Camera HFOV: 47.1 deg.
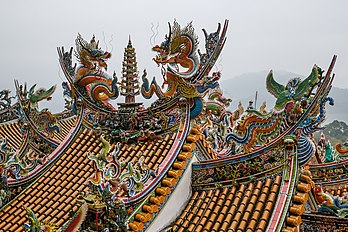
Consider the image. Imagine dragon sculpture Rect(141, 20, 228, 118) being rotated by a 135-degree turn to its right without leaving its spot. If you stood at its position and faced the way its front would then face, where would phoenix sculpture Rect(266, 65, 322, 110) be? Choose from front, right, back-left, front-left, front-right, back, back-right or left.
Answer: right

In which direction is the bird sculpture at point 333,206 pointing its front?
to the viewer's left

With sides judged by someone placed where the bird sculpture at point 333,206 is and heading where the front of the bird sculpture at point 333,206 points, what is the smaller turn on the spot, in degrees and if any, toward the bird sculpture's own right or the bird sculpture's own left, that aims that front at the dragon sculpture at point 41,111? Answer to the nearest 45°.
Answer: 0° — it already faces it

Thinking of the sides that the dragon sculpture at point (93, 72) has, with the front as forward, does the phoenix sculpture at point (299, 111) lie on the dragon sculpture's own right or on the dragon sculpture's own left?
on the dragon sculpture's own right

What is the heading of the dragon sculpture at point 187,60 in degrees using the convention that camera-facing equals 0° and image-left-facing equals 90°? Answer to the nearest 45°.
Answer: approximately 90°

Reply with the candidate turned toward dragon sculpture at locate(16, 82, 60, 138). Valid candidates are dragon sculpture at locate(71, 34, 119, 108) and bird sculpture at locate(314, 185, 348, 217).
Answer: bird sculpture at locate(314, 185, 348, 217)

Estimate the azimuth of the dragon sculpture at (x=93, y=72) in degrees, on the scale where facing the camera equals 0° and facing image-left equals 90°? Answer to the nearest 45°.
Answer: approximately 270°

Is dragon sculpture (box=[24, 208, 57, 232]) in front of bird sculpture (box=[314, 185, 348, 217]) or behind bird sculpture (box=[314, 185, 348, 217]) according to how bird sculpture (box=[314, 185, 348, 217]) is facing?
in front

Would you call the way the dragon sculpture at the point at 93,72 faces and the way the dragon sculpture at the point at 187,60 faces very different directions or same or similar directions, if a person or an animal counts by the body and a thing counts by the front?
very different directions
